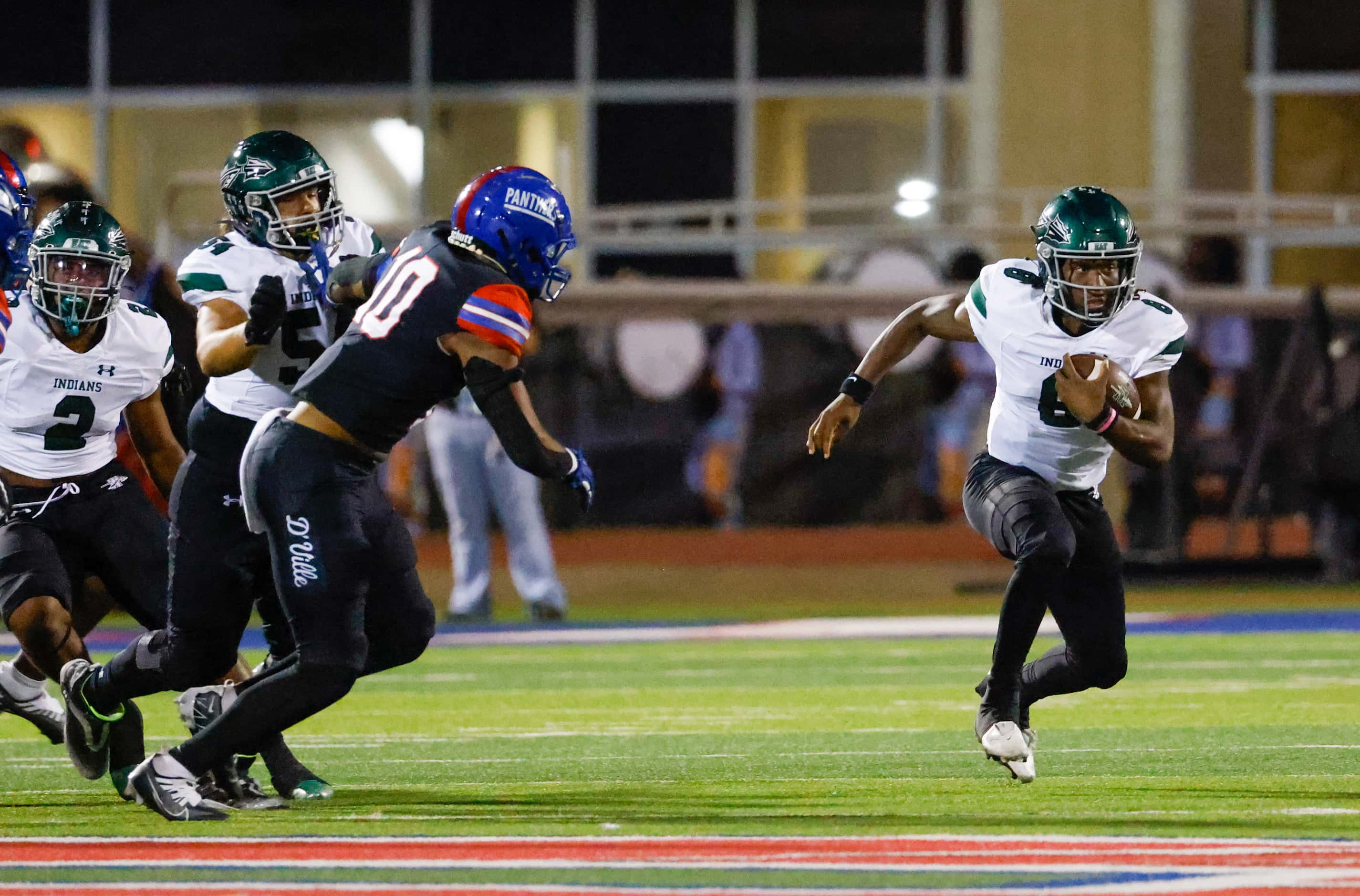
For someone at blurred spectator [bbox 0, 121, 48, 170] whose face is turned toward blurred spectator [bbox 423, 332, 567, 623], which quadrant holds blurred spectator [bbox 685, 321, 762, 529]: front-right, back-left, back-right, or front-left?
front-left

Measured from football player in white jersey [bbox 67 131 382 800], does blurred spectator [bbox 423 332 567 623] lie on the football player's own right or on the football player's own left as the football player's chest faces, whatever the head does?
on the football player's own left

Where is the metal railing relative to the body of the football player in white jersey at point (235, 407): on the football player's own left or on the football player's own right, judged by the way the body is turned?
on the football player's own left

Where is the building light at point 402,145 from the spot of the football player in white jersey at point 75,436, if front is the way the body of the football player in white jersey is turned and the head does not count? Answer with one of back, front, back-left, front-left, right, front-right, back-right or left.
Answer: back

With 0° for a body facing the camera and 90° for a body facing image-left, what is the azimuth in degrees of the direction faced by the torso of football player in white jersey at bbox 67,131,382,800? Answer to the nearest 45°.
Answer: approximately 315°

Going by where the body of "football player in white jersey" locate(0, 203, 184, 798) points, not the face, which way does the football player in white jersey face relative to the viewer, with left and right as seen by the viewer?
facing the viewer

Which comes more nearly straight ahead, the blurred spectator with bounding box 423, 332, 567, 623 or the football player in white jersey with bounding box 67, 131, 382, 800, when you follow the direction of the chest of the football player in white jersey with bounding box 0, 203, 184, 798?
the football player in white jersey

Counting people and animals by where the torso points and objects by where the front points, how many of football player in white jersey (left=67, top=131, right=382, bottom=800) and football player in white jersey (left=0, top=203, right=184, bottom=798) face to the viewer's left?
0
